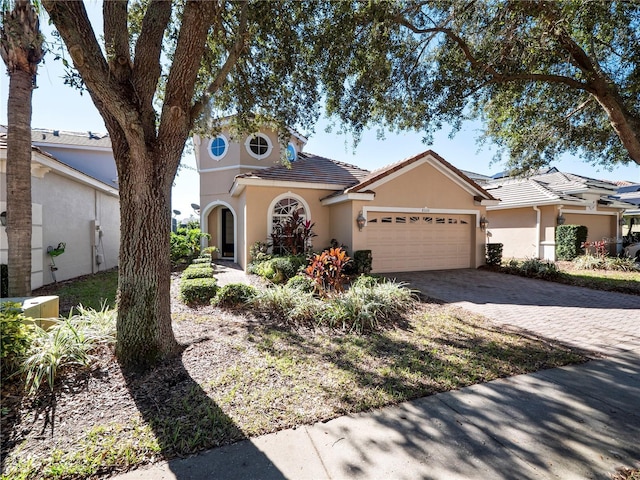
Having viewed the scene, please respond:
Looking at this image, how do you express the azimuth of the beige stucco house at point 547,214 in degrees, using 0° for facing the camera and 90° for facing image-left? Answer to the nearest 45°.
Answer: approximately 315°

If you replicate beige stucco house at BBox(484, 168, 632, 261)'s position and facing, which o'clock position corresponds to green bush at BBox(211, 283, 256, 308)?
The green bush is roughly at 2 o'clock from the beige stucco house.

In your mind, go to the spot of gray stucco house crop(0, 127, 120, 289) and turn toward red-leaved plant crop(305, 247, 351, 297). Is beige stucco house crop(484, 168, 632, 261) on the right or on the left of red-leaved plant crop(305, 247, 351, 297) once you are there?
left

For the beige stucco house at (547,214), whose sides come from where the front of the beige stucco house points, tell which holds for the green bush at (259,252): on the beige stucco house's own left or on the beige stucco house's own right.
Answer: on the beige stucco house's own right

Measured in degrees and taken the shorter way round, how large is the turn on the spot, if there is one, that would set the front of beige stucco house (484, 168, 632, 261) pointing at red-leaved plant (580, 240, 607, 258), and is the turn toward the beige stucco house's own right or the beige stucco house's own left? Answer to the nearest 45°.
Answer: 0° — it already faces it

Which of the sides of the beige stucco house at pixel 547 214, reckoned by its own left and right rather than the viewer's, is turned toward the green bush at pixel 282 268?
right

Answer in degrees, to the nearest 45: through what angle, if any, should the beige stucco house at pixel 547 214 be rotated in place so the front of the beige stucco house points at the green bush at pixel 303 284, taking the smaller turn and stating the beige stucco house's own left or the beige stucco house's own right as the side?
approximately 45° to the beige stucco house's own right

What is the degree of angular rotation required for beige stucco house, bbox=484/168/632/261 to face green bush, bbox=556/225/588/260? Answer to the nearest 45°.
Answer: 0° — it already faces it

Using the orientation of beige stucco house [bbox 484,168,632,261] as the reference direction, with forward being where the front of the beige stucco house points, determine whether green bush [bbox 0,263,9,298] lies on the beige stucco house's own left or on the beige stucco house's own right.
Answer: on the beige stucco house's own right

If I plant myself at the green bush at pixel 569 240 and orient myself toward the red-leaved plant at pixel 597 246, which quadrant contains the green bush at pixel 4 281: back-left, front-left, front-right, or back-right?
back-right

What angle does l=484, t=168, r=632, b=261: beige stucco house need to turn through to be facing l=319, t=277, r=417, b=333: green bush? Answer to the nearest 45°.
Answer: approximately 45° to its right

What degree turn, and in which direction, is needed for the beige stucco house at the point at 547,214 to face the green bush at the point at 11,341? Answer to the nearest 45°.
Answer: approximately 45° to its right
